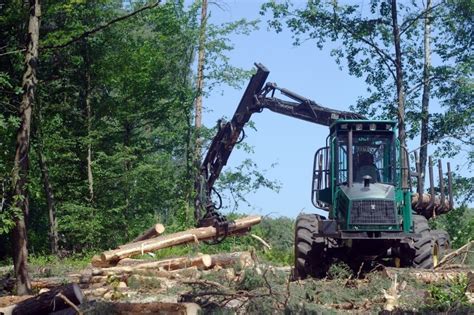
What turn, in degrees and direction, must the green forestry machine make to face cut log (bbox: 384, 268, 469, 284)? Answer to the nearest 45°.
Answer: approximately 45° to its left

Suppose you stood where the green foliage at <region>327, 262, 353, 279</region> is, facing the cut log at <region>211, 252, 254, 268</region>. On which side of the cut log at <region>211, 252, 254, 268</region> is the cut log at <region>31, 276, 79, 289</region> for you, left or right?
left

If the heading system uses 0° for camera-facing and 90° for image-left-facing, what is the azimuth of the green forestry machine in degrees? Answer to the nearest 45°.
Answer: approximately 0°

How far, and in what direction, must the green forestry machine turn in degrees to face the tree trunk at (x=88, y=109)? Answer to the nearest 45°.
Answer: approximately 135° to its right

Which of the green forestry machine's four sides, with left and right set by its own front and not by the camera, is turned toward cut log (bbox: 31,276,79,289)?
right

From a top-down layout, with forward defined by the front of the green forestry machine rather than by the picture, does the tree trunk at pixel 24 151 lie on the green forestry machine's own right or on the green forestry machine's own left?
on the green forestry machine's own right
